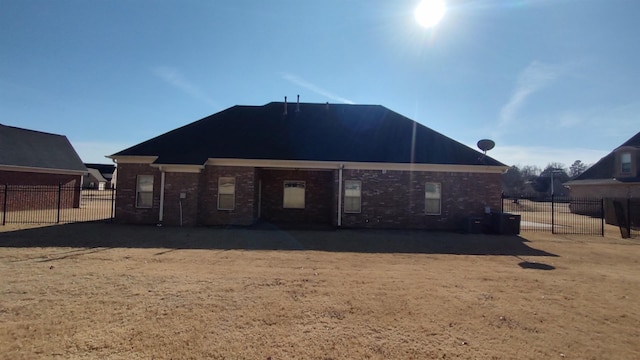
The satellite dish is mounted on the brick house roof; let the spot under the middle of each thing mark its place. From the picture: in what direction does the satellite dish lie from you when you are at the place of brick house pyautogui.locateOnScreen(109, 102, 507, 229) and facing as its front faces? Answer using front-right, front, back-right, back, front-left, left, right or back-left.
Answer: right

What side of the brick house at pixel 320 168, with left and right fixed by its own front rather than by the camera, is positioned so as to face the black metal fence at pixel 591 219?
right

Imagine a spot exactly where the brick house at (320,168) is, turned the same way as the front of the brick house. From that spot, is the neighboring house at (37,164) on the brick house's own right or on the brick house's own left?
on the brick house's own left

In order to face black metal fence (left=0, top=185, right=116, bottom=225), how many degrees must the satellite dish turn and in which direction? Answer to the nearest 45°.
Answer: approximately 90° to its left

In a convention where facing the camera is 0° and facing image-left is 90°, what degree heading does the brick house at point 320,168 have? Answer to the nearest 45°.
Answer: approximately 180°

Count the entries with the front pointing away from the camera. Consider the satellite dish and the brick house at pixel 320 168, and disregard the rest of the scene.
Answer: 2

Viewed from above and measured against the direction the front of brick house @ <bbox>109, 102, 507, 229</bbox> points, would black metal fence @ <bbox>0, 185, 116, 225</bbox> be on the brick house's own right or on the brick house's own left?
on the brick house's own left

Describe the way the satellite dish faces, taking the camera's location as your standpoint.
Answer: facing away from the viewer
